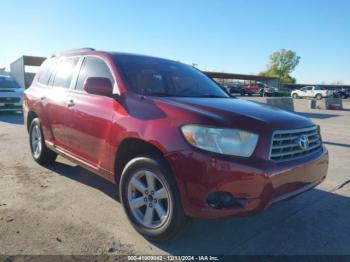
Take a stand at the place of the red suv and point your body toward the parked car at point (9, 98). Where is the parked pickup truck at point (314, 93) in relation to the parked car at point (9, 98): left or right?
right

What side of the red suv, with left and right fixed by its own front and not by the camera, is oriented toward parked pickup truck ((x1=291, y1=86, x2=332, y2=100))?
left

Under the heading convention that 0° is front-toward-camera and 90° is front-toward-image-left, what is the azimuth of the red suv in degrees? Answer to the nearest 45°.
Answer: approximately 315°

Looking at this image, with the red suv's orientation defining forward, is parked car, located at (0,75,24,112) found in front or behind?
behind
